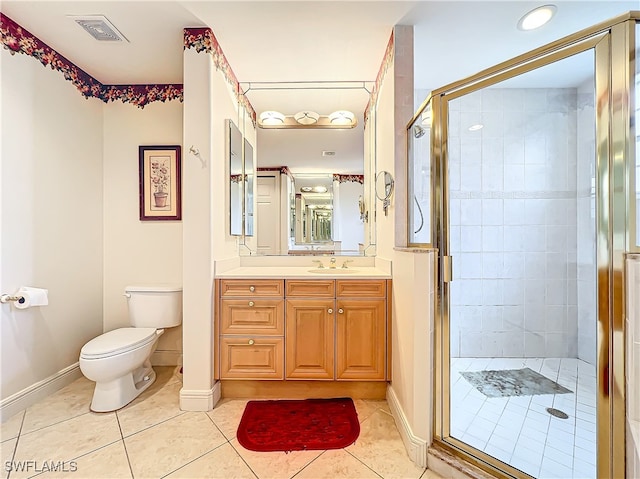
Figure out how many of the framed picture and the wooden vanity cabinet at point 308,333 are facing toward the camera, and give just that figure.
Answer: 2

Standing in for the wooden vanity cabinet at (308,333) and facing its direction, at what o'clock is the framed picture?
The framed picture is roughly at 4 o'clock from the wooden vanity cabinet.

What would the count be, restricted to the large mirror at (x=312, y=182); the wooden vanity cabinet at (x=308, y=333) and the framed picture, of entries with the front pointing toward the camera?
3

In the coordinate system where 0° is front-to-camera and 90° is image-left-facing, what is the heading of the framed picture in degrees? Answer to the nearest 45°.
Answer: approximately 0°

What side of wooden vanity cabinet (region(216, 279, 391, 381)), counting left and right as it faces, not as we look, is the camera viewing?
front

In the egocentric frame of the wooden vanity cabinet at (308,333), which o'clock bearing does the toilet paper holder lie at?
The toilet paper holder is roughly at 3 o'clock from the wooden vanity cabinet.

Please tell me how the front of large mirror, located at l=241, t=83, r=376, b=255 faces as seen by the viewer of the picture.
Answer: facing the viewer

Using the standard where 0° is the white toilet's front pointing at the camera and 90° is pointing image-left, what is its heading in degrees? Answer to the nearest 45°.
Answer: approximately 45°

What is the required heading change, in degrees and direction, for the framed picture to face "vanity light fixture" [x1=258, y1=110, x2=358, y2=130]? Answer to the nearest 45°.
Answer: approximately 90° to its left

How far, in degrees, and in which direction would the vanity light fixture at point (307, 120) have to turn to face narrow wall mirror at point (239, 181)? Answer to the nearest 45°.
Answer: approximately 45° to its right

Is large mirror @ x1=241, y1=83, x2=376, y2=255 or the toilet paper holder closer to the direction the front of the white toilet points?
the toilet paper holder

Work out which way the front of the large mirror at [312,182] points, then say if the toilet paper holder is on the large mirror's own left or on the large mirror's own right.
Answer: on the large mirror's own right

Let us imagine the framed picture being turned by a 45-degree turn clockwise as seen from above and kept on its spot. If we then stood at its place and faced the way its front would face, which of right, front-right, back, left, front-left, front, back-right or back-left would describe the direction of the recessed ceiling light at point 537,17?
left
